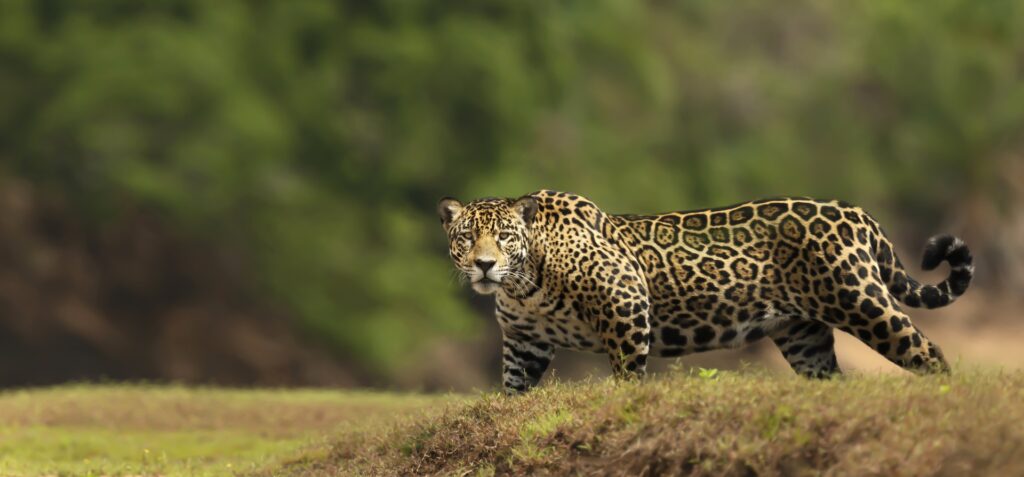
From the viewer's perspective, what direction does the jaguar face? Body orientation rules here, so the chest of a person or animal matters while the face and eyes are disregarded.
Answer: to the viewer's left
